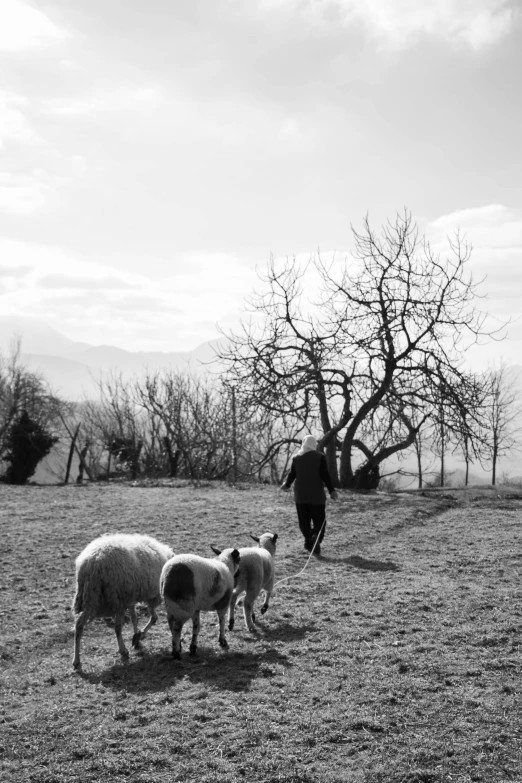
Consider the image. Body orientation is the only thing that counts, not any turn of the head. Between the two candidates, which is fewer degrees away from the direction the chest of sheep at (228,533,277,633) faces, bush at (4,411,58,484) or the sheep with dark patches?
the bush

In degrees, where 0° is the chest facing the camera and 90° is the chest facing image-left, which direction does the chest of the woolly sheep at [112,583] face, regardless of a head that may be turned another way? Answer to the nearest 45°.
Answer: approximately 225°

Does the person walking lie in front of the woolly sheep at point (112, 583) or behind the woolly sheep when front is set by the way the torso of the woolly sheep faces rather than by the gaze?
in front

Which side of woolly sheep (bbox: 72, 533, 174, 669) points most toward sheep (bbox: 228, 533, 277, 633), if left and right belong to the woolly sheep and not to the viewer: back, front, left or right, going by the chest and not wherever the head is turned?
front

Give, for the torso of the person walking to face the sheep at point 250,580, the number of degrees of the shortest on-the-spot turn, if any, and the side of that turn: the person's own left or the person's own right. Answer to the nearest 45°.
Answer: approximately 180°

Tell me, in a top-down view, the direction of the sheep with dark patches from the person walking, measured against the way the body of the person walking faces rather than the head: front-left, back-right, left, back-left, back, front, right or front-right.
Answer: back

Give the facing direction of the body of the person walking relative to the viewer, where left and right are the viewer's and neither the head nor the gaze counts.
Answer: facing away from the viewer

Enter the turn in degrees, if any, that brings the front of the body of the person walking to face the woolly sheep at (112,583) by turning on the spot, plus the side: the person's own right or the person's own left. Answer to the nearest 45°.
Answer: approximately 180°

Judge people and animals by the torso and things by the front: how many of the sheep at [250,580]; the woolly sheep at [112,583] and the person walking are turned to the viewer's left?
0

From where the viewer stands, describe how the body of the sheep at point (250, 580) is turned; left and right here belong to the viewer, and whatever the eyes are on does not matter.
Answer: facing away from the viewer and to the right of the viewer
